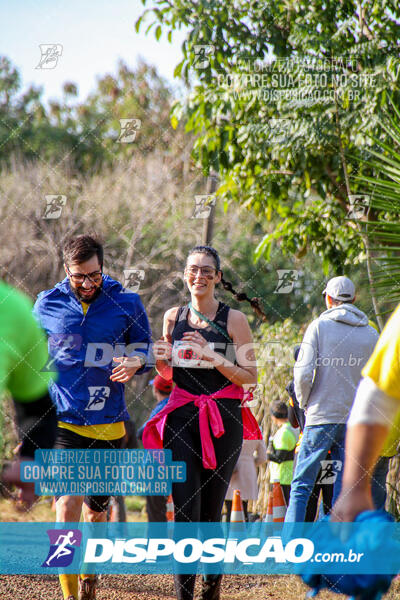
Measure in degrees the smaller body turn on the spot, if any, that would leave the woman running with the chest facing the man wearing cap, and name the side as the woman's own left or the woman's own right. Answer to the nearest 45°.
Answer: approximately 135° to the woman's own left

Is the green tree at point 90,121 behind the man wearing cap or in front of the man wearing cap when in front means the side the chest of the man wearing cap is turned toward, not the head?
in front

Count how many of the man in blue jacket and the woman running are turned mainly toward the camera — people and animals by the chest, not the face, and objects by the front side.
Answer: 2

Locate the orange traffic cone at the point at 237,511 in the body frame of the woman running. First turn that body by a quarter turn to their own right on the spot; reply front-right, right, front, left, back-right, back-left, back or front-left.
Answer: right

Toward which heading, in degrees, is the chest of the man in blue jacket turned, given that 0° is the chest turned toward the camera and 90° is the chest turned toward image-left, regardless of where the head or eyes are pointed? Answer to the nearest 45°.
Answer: approximately 0°

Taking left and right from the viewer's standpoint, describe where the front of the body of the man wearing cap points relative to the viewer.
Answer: facing away from the viewer and to the left of the viewer

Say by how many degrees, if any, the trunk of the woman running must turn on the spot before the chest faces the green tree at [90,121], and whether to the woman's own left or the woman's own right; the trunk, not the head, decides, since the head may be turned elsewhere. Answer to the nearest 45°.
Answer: approximately 180°
